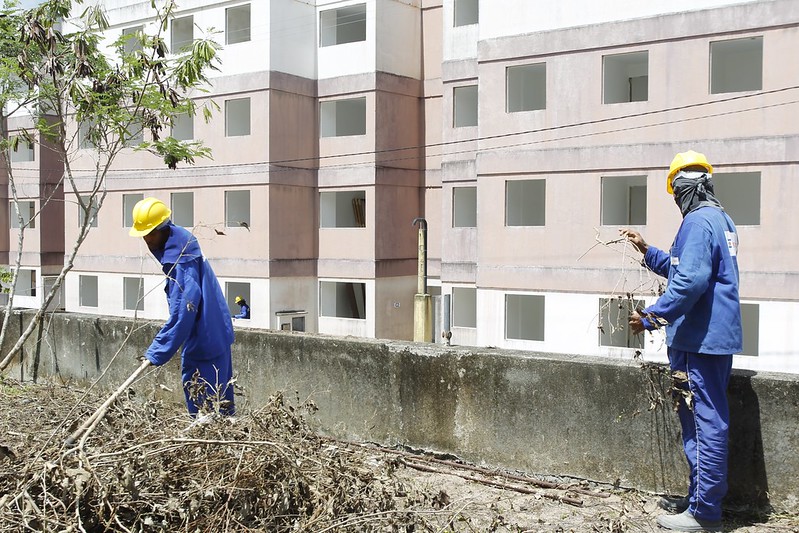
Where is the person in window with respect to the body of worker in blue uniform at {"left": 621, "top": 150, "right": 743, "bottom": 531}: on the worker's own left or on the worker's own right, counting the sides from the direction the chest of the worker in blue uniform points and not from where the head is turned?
on the worker's own right

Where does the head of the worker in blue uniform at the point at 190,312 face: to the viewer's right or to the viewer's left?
to the viewer's left

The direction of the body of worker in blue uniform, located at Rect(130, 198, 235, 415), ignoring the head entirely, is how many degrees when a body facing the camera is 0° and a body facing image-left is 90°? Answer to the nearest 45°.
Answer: approximately 90°

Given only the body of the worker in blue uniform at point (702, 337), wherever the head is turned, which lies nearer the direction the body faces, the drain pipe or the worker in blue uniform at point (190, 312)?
the worker in blue uniform

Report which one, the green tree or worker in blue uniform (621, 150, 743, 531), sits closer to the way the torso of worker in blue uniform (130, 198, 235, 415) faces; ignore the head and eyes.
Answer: the green tree

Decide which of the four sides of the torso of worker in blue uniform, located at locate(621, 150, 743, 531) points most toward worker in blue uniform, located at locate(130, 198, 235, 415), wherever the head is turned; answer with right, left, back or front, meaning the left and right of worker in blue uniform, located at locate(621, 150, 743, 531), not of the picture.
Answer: front

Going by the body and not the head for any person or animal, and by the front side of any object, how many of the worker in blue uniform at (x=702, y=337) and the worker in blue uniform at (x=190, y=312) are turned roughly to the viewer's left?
2

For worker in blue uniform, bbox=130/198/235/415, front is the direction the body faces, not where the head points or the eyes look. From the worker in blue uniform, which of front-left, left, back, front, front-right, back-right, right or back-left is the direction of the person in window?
right

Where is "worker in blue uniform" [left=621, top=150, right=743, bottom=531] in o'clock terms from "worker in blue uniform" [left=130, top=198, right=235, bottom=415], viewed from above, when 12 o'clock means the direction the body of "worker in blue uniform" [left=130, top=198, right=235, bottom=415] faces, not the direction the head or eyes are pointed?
"worker in blue uniform" [left=621, top=150, right=743, bottom=531] is roughly at 7 o'clock from "worker in blue uniform" [left=130, top=198, right=235, bottom=415].

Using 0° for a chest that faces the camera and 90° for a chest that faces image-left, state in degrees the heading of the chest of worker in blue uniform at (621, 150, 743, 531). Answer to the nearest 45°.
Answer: approximately 90°
